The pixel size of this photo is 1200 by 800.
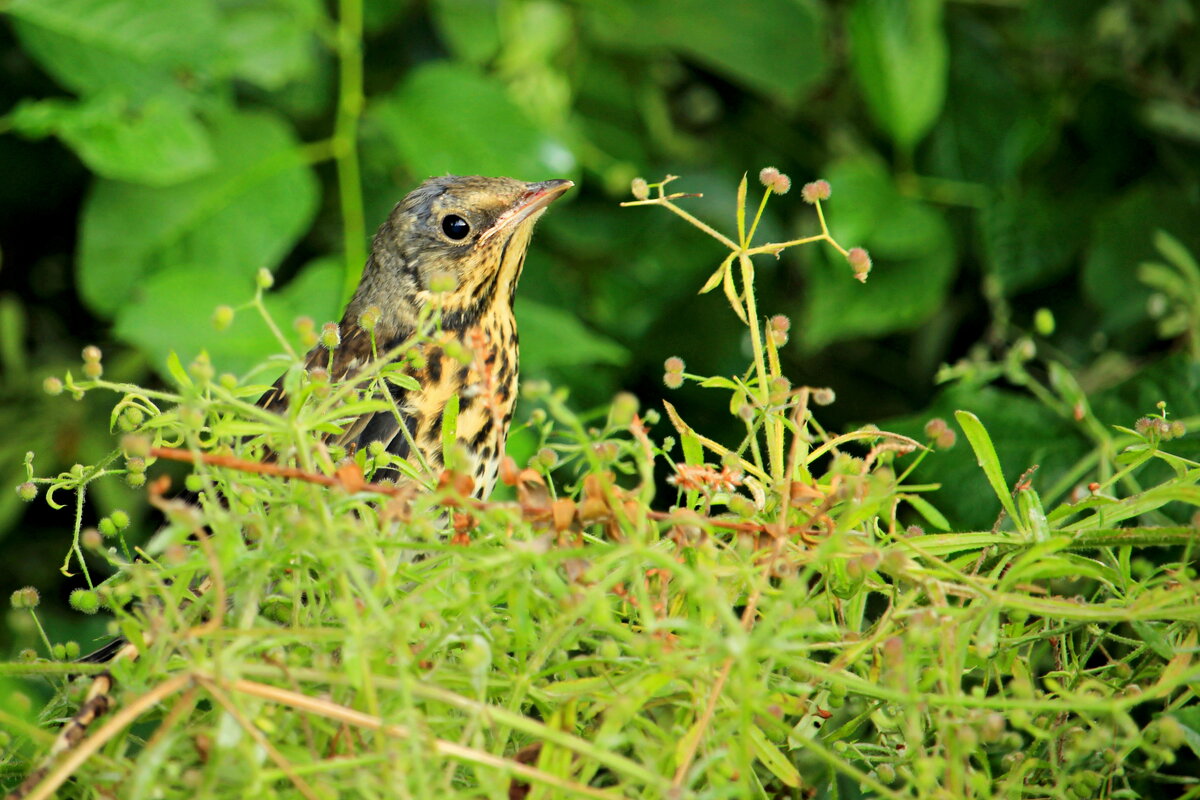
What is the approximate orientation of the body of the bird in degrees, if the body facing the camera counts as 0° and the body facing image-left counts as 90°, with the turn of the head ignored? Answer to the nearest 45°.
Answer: approximately 270°

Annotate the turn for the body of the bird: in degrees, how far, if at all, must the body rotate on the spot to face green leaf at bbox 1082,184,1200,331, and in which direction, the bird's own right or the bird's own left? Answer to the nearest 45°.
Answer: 0° — it already faces it
